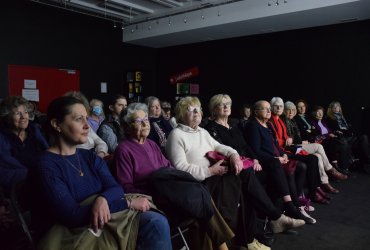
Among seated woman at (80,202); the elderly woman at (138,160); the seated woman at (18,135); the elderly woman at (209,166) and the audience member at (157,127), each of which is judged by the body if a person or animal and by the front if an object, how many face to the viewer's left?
0

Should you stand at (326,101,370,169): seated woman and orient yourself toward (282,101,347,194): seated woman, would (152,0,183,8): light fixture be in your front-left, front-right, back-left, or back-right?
front-right

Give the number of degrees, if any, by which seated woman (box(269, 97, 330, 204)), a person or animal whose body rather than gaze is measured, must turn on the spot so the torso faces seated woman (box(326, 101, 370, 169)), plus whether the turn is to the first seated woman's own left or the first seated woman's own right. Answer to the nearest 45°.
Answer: approximately 135° to the first seated woman's own left

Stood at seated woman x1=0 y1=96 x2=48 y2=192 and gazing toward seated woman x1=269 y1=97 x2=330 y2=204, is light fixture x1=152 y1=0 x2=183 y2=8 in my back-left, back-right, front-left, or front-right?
front-left

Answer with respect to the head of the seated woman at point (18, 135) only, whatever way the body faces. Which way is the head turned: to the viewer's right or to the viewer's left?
to the viewer's right

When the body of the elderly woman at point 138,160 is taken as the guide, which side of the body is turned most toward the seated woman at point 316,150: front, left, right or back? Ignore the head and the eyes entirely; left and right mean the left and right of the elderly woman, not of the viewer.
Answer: left

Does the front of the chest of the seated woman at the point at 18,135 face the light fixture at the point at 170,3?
no

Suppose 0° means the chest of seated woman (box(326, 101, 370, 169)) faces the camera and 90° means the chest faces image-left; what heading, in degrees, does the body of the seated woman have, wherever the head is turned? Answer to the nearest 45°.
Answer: approximately 315°

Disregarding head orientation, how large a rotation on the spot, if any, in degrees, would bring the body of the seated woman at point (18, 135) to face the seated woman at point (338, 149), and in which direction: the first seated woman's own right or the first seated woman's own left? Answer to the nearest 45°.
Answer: approximately 45° to the first seated woman's own left

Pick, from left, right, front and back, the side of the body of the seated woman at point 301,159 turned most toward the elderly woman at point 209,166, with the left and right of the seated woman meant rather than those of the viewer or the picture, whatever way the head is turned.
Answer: right

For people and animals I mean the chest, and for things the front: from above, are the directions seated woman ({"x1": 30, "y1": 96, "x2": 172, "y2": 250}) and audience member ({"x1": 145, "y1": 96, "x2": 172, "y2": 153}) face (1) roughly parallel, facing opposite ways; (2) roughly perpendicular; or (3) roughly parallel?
roughly parallel

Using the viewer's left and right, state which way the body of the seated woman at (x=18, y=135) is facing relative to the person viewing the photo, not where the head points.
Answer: facing the viewer and to the right of the viewer

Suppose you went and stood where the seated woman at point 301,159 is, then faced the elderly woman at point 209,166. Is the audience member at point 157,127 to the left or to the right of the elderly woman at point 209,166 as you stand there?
right

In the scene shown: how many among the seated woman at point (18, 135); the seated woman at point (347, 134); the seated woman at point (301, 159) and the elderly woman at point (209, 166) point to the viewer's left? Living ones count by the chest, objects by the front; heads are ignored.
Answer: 0

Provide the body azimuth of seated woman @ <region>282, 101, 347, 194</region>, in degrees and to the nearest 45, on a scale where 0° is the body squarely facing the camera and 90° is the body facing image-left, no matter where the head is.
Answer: approximately 315°

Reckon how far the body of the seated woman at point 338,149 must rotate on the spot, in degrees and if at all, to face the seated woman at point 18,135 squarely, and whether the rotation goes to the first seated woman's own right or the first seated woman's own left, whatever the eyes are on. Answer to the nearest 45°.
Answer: approximately 90° to the first seated woman's own right

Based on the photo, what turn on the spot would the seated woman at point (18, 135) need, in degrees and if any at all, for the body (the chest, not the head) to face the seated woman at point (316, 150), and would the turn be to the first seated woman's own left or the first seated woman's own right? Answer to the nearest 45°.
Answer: approximately 45° to the first seated woman's own left
